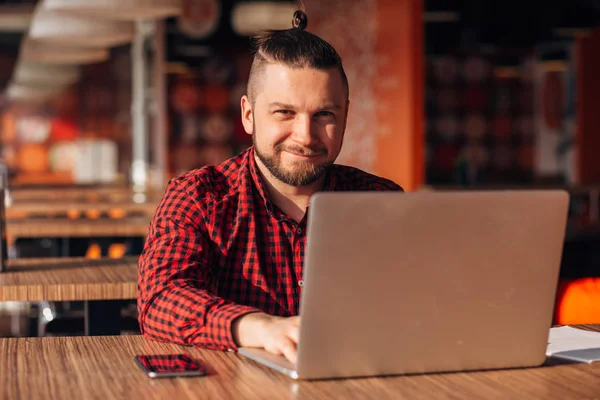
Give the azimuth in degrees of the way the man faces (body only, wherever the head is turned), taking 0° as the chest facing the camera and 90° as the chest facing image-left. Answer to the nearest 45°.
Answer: approximately 315°

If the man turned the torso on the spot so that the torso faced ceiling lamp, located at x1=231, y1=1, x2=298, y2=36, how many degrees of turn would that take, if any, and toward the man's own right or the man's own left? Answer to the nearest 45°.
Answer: approximately 135° to the man's own left

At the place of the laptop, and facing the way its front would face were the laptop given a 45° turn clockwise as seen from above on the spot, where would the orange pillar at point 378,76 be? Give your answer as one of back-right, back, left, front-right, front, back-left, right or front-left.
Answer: front

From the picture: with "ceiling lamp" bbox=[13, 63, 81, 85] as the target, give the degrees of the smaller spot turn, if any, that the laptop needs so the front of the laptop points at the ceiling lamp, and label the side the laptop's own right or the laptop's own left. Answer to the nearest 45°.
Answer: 0° — it already faces it

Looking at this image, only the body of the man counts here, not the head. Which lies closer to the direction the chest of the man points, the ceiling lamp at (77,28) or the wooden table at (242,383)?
the wooden table

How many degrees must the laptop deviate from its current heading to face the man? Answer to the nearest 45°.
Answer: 0° — it already faces them

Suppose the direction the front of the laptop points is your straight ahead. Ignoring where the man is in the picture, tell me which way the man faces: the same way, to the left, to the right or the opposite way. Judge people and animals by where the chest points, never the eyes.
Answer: the opposite way

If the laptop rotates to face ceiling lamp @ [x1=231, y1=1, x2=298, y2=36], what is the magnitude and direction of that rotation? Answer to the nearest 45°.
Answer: approximately 45° to its right

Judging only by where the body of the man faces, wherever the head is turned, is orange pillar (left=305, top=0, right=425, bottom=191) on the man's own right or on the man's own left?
on the man's own left

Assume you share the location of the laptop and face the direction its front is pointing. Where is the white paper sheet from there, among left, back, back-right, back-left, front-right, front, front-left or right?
right

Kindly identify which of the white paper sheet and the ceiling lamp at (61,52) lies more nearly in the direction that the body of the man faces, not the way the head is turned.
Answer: the white paper sheet

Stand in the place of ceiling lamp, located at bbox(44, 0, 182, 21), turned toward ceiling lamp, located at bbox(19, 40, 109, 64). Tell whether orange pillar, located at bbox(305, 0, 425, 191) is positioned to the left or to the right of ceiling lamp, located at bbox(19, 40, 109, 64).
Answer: right

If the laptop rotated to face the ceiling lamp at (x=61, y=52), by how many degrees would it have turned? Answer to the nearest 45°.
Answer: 0° — it already faces it

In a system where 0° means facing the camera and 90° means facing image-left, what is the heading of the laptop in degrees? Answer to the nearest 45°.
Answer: approximately 135°
